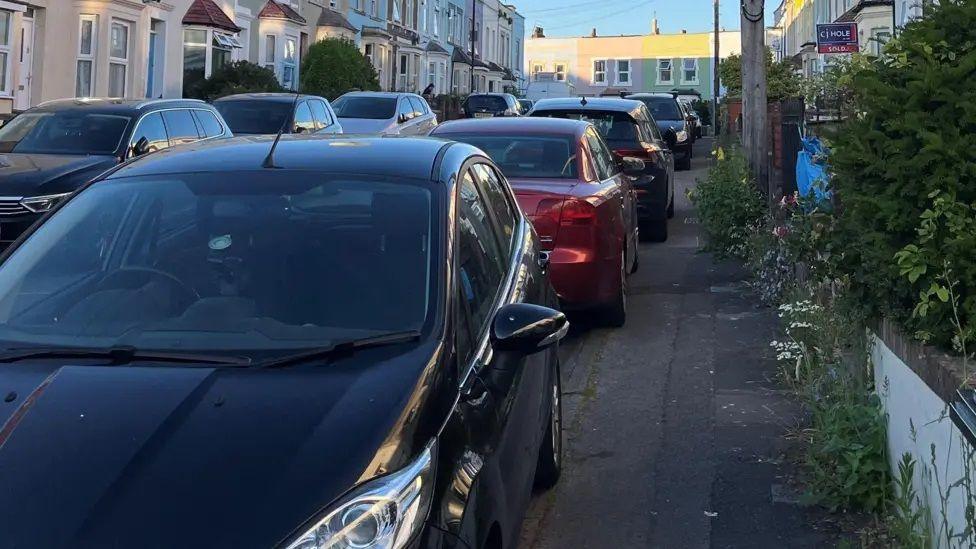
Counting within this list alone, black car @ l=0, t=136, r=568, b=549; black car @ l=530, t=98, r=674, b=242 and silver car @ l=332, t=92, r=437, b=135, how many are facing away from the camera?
1

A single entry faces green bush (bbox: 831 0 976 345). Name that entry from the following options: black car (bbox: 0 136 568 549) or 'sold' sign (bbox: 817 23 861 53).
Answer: the 'sold' sign

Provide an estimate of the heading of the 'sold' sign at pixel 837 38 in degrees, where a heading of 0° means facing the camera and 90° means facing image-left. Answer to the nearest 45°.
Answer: approximately 0°

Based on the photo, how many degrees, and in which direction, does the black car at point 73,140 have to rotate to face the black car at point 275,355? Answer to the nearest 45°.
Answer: approximately 45° to its left

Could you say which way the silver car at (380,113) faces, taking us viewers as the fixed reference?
facing the viewer and to the left of the viewer

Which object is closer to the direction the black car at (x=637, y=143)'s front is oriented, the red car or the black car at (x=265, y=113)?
the black car

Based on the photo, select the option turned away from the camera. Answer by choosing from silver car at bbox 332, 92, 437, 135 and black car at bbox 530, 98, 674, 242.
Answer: the black car

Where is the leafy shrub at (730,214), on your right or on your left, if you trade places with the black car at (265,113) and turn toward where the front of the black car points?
on your left

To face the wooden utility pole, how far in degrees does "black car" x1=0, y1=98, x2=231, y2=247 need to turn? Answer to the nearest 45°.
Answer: approximately 135° to its left

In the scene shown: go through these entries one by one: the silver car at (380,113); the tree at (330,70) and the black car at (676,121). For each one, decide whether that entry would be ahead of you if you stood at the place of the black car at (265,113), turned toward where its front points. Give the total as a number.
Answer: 0

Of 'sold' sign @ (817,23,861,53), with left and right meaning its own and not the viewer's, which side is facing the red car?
front

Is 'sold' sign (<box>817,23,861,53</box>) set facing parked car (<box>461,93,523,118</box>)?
no

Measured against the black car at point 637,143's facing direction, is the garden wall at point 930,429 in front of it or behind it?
behind

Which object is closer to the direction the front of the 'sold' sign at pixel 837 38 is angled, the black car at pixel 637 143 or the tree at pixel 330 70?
the black car

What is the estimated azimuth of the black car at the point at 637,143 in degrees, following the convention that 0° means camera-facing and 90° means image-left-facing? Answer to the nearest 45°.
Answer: approximately 180°

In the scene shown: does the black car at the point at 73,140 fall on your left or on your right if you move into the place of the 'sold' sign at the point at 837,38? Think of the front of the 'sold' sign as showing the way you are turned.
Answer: on your right

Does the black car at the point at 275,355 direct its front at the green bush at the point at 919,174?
no
